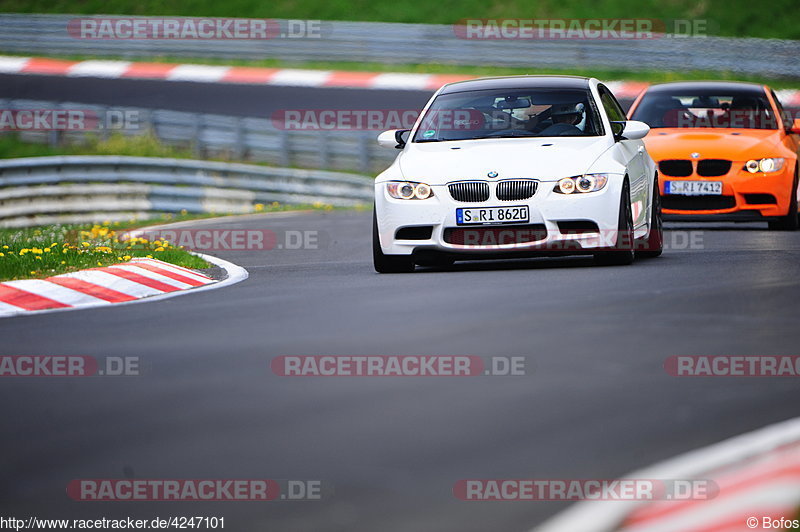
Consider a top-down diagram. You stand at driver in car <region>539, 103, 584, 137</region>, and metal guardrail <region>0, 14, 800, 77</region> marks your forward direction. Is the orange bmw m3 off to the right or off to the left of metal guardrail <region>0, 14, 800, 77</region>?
right

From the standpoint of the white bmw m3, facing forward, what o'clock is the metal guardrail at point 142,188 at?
The metal guardrail is roughly at 5 o'clock from the white bmw m3.

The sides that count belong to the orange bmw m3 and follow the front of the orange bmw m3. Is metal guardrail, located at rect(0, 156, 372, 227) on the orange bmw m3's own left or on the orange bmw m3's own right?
on the orange bmw m3's own right

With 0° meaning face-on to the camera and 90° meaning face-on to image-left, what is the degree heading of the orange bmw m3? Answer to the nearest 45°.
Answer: approximately 0°

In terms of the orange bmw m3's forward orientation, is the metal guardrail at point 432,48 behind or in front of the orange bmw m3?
behind

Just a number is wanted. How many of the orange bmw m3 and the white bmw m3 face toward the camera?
2

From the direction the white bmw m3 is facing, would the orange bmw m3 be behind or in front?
behind

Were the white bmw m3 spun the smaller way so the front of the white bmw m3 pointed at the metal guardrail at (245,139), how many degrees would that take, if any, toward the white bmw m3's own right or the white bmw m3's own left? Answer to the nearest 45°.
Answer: approximately 180°

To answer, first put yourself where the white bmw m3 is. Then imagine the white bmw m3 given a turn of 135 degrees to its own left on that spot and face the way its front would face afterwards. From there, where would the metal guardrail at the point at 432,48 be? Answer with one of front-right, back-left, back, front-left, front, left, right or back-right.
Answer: front-left
